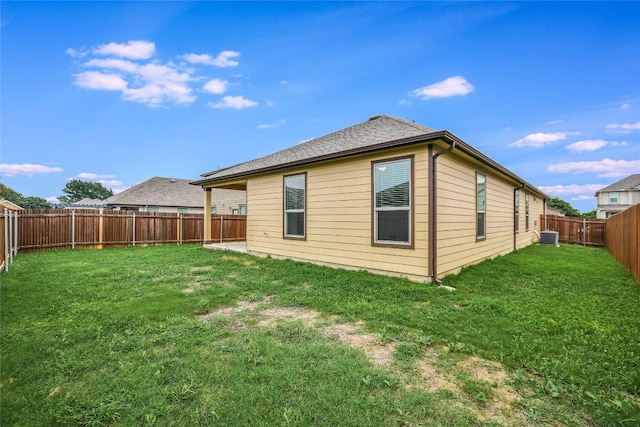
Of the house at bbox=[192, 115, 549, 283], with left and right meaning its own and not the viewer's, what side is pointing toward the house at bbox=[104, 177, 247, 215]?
left

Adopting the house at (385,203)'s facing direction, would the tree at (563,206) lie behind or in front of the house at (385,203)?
in front

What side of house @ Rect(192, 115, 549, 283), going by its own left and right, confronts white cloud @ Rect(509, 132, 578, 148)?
front

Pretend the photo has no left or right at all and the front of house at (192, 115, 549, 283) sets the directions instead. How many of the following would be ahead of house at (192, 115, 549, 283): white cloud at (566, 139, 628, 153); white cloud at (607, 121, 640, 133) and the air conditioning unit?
3

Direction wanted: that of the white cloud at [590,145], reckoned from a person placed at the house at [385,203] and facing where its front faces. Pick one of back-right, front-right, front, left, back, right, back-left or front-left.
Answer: front

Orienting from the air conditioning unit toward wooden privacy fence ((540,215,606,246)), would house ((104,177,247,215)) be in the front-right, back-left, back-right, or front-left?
back-left

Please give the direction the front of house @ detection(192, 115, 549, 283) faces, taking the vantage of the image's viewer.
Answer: facing away from the viewer and to the right of the viewer

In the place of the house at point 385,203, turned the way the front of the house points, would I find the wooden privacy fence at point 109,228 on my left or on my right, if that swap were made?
on my left

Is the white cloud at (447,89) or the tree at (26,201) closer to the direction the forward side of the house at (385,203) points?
the white cloud

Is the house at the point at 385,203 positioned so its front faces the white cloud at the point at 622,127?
yes
